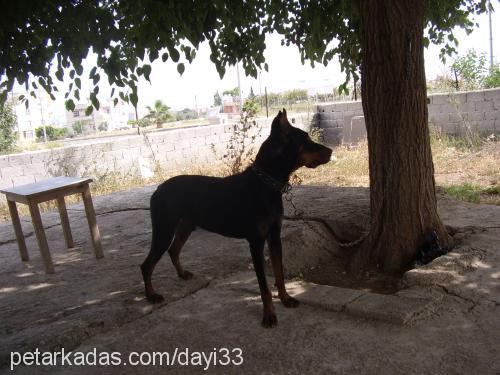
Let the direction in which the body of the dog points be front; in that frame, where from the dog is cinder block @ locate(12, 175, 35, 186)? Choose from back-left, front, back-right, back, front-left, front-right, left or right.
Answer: back

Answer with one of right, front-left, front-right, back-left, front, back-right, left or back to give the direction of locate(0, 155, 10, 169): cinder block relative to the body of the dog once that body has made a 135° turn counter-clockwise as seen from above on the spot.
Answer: front-left

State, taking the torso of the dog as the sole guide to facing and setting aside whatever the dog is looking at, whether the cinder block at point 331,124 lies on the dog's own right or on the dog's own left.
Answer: on the dog's own left

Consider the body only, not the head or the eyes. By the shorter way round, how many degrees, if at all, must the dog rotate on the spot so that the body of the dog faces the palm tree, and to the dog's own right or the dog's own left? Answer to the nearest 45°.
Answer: approximately 135° to the dog's own left

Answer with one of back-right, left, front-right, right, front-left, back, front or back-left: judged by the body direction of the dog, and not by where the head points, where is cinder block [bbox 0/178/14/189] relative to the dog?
back

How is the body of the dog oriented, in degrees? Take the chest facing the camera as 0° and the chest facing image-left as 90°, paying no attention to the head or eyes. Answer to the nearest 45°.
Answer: approximately 315°

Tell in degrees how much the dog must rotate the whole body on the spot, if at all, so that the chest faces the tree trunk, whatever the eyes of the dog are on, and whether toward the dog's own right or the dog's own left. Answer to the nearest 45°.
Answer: approximately 90° to the dog's own left

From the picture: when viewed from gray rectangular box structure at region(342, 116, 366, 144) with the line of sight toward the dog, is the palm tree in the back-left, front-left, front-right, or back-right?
back-right
